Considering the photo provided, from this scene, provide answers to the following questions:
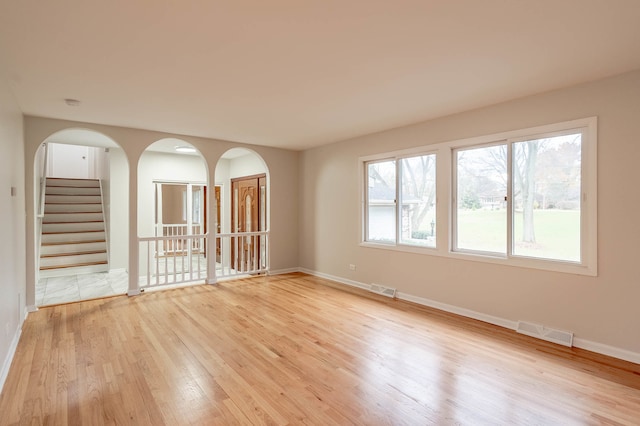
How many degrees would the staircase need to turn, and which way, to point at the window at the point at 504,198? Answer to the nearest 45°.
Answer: approximately 45° to its left

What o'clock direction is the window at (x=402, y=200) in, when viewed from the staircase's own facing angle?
The window is roughly at 11 o'clock from the staircase.

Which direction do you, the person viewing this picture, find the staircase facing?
facing the viewer

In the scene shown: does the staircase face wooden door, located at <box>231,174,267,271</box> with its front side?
no
